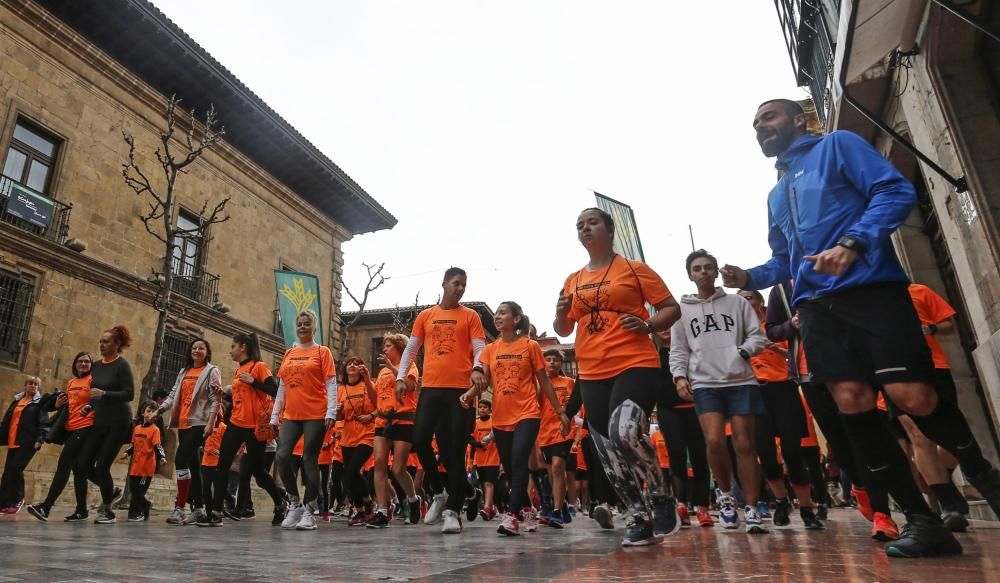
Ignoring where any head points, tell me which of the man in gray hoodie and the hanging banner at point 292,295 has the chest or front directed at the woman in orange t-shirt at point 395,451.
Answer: the hanging banner

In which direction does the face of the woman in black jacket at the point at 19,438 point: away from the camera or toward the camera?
toward the camera

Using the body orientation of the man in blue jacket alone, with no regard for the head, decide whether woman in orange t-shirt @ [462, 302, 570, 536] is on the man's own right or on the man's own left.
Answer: on the man's own right

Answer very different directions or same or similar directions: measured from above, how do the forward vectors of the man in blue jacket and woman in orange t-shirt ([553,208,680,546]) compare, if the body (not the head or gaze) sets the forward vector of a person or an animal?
same or similar directions

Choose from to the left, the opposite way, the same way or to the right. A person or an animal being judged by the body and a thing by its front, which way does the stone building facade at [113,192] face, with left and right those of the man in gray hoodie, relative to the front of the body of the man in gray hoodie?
to the left

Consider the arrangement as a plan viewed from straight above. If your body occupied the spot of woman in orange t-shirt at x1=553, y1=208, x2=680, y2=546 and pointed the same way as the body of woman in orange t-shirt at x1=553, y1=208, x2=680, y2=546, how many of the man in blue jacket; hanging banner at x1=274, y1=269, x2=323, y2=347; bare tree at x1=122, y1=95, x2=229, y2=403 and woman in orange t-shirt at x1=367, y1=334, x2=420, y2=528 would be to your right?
3

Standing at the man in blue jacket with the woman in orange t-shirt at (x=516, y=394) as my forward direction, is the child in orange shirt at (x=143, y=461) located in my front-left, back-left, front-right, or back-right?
front-left

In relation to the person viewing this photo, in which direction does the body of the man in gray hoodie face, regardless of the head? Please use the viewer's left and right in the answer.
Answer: facing the viewer

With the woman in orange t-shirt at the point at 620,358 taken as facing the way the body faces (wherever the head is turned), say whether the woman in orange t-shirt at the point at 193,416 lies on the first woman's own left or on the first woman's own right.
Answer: on the first woman's own right

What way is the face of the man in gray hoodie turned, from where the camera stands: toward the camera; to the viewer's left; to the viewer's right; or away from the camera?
toward the camera

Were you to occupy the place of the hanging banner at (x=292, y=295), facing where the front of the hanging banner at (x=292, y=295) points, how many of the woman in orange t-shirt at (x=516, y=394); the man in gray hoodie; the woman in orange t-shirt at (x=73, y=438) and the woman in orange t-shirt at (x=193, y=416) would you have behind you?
0

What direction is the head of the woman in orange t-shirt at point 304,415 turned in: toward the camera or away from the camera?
toward the camera

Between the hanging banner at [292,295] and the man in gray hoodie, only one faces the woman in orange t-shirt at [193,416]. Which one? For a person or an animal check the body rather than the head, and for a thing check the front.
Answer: the hanging banner

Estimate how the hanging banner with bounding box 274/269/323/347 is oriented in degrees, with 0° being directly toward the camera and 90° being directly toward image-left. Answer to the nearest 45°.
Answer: approximately 0°

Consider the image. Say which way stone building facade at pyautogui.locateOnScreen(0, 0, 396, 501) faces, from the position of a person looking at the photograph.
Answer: facing the viewer and to the right of the viewer

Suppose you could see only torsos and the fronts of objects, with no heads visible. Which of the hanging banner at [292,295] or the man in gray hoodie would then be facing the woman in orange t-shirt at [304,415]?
the hanging banner

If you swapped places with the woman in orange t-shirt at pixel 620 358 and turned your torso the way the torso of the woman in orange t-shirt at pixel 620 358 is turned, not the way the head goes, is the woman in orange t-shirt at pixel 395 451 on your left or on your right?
on your right

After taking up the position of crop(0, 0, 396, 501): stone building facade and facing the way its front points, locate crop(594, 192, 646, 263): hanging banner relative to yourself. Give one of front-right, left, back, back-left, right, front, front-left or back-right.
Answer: front
